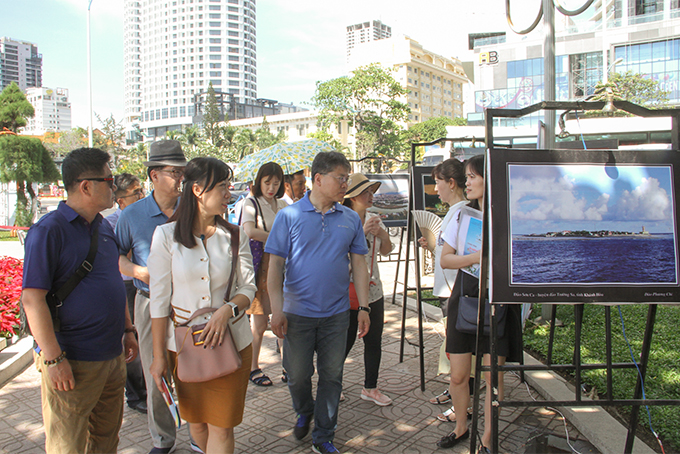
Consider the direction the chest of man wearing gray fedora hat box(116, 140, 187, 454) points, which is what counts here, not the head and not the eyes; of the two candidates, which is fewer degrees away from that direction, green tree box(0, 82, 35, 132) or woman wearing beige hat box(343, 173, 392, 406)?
the woman wearing beige hat

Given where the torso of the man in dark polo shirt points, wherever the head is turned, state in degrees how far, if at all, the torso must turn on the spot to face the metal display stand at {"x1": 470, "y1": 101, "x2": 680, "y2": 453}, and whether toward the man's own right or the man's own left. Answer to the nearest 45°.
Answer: approximately 45° to the man's own left

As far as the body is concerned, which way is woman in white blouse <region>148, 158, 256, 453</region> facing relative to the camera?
toward the camera

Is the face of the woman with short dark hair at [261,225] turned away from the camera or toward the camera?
toward the camera

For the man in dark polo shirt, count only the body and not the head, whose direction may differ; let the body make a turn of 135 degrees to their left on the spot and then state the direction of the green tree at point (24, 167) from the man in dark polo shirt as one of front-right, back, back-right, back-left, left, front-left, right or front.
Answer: front

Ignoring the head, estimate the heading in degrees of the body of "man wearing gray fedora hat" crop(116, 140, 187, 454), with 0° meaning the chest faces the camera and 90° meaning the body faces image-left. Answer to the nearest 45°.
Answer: approximately 315°

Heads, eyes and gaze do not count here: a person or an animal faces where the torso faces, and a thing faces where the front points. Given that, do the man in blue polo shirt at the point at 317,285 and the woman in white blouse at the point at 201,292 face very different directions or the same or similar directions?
same or similar directions

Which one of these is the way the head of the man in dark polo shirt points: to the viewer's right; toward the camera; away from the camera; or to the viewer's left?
to the viewer's right

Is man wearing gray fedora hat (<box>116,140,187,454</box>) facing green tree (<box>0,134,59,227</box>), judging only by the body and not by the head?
no

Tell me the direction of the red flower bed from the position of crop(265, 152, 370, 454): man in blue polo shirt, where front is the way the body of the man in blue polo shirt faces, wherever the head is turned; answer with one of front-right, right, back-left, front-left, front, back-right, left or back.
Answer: back-right

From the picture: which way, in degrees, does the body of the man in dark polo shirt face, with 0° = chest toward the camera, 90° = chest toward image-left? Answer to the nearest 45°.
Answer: approximately 315°

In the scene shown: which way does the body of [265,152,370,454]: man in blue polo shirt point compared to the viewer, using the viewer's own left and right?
facing the viewer

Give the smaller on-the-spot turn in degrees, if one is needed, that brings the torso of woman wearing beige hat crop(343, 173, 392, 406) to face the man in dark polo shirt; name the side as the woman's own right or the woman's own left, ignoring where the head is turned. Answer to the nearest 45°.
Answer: approximately 90° to the woman's own right

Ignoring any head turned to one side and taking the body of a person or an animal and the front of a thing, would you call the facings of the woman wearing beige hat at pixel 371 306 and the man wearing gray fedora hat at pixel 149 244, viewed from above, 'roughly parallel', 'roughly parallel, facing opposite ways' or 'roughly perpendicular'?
roughly parallel

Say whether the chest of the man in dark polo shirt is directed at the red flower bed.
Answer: no

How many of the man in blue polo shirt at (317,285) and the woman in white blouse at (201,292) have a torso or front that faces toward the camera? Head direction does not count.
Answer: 2
